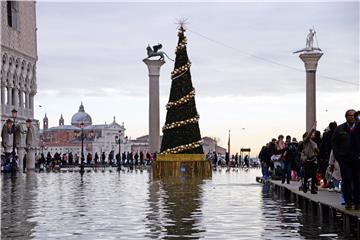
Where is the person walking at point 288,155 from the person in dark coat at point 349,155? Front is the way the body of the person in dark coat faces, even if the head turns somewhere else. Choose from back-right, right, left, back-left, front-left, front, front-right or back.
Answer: back

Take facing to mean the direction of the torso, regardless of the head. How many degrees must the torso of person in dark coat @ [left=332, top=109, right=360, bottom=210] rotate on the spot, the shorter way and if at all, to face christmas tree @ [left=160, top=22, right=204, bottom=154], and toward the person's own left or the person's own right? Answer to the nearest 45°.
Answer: approximately 180°

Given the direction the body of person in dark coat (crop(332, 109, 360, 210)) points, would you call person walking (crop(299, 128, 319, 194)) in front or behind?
behind

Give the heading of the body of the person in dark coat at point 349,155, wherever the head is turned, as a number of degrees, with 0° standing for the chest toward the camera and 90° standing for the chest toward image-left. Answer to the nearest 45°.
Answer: approximately 0°
